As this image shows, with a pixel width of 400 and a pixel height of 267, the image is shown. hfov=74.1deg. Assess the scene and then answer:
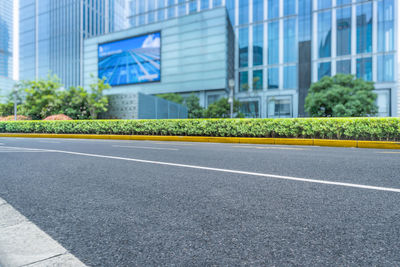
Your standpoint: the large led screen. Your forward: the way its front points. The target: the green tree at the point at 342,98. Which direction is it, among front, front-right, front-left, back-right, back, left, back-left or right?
left

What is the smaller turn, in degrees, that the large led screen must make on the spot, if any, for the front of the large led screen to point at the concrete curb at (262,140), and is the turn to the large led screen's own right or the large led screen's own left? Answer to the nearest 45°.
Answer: approximately 45° to the large led screen's own left

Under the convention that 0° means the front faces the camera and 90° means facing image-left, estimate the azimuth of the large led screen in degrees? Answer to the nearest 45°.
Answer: approximately 45°

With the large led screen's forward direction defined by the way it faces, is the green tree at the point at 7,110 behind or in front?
in front

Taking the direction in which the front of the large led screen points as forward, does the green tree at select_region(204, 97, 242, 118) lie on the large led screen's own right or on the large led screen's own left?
on the large led screen's own left

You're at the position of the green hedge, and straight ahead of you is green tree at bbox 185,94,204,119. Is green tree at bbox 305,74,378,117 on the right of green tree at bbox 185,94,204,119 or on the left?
right

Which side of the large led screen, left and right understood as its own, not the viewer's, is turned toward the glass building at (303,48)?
left

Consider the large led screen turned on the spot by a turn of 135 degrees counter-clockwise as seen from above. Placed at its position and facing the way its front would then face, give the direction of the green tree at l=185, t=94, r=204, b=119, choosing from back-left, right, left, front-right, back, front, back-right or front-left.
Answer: front-right

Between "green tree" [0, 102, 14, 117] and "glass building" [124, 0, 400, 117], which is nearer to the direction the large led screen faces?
the green tree

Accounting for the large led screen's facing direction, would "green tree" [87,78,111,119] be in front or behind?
in front
